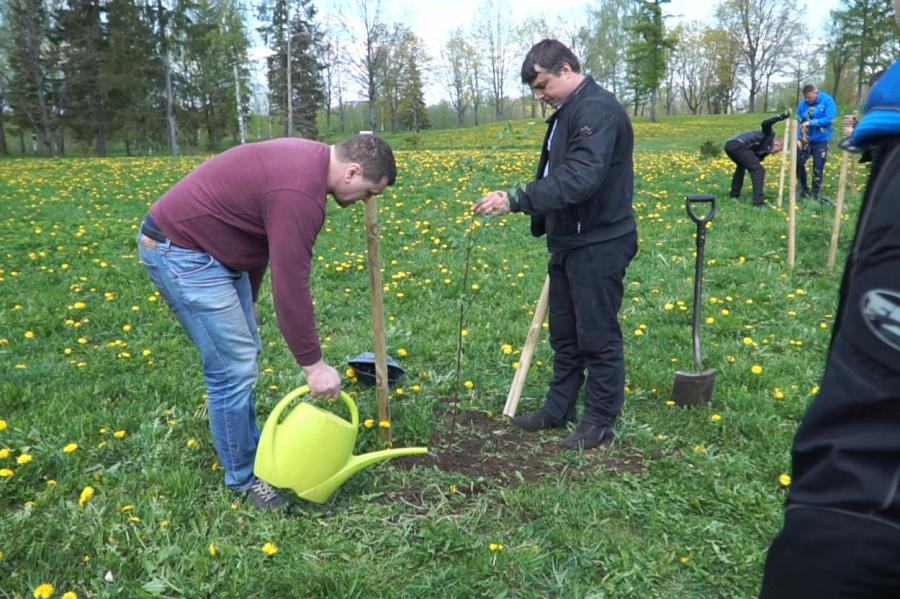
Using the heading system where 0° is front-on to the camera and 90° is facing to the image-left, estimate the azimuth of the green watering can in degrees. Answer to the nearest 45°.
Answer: approximately 270°

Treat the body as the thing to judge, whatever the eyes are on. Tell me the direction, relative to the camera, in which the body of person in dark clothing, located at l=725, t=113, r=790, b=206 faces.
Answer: to the viewer's right

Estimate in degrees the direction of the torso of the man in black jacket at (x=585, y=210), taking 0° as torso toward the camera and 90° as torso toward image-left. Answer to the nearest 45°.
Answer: approximately 90°

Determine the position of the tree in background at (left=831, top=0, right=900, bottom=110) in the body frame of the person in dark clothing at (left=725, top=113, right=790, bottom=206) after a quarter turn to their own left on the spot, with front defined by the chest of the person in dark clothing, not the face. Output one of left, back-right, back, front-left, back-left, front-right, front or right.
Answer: front

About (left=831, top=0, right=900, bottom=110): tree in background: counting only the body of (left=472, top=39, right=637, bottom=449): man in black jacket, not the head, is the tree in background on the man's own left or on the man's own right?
on the man's own right

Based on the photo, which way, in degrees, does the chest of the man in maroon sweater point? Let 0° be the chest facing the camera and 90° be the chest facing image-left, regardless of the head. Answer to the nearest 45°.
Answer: approximately 270°

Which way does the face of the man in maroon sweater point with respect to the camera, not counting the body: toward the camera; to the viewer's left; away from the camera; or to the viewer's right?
to the viewer's right

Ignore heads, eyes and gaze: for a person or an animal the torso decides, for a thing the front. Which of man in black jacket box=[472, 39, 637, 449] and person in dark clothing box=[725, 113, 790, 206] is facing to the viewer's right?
the person in dark clothing
